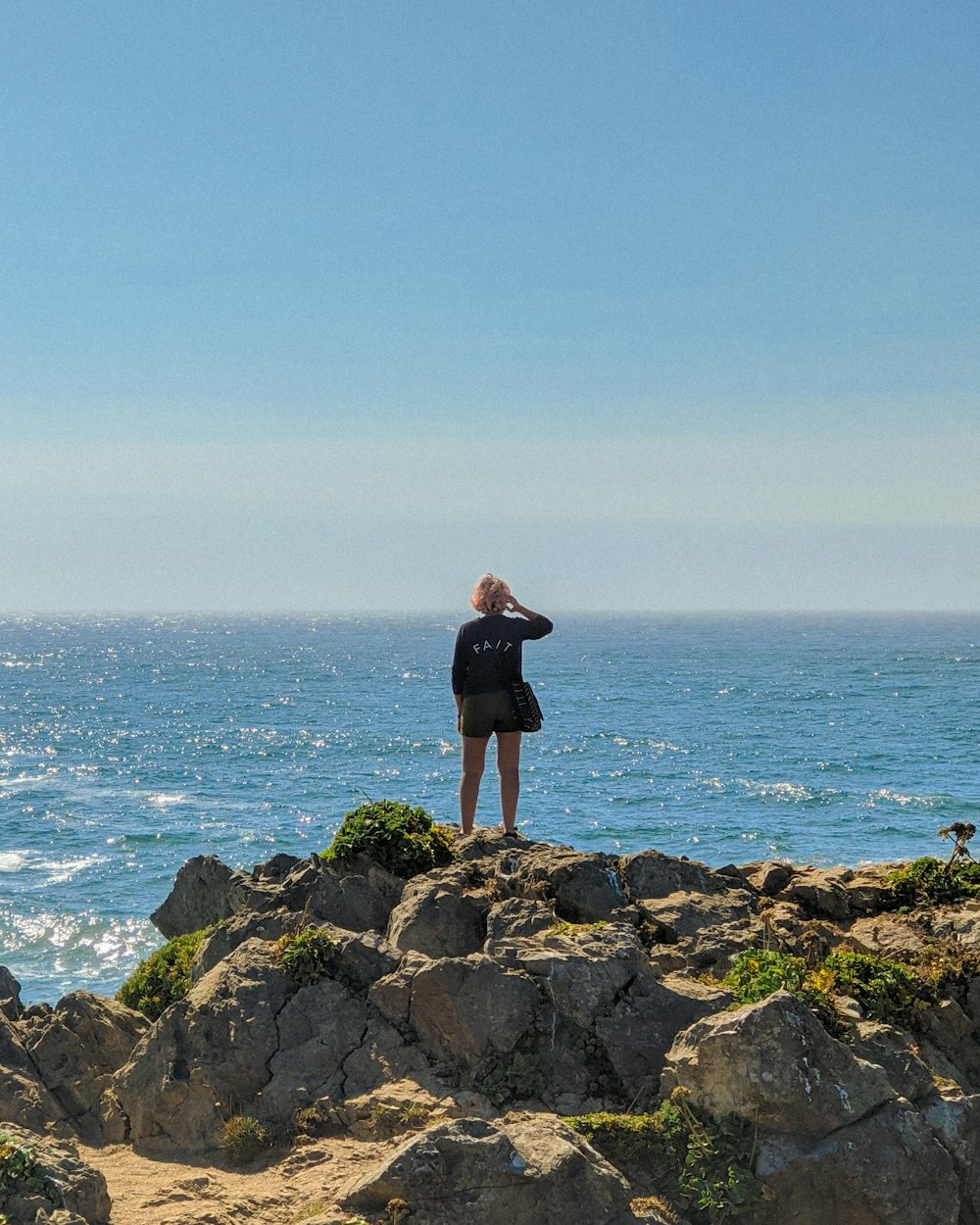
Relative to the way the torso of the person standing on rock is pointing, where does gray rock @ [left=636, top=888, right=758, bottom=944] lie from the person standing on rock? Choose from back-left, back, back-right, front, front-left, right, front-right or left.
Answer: back-right

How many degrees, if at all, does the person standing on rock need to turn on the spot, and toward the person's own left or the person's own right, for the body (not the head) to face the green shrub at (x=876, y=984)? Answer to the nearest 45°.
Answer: approximately 135° to the person's own right

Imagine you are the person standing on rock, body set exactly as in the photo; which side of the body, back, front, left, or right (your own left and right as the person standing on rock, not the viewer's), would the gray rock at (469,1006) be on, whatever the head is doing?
back

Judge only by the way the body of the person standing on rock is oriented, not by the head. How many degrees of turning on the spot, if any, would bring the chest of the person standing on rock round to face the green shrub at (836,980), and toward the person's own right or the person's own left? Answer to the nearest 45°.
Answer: approximately 135° to the person's own right

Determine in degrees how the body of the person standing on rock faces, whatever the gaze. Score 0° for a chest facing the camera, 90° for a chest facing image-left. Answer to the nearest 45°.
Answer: approximately 180°

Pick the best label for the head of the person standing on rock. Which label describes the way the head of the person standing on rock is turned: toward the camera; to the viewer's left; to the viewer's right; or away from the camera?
away from the camera

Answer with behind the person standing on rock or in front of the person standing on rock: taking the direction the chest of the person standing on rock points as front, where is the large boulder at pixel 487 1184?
behind

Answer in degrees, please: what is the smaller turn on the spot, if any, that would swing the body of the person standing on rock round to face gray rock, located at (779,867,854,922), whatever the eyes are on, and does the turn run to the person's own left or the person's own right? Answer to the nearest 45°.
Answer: approximately 90° to the person's own right

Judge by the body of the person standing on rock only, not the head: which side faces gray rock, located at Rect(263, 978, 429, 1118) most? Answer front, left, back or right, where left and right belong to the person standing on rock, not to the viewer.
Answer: back

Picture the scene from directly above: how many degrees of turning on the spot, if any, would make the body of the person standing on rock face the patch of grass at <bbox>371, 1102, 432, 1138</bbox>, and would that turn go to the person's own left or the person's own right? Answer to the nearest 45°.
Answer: approximately 180°

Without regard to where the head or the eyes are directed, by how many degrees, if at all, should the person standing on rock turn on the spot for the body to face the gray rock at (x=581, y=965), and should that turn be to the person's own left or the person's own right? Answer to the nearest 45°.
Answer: approximately 180°

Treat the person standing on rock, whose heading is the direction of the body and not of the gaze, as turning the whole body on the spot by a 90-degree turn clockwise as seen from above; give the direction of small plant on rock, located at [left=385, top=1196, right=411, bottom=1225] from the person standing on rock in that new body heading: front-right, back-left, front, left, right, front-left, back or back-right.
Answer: right

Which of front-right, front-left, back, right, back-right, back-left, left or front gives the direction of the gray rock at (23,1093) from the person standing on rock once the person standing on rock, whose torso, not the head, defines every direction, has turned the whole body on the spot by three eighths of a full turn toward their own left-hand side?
front

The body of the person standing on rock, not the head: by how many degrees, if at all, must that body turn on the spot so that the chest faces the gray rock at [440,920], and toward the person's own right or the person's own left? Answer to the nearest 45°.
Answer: approximately 180°
